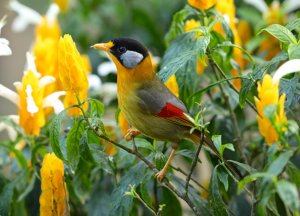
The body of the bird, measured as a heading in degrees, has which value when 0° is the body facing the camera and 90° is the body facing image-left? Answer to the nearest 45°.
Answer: approximately 90°
